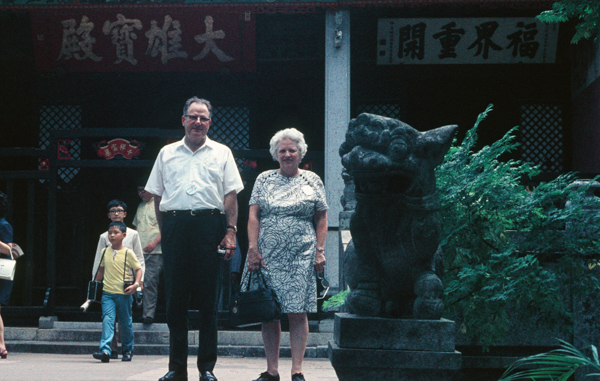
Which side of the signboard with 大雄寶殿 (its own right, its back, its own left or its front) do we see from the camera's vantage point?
front

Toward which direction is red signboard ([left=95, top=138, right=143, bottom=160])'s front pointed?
toward the camera

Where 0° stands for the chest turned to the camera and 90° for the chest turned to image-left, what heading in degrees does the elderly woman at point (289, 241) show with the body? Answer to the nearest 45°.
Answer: approximately 0°

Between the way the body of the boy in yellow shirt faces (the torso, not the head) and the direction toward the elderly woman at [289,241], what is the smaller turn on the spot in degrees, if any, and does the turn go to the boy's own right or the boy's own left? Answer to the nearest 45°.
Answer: approximately 45° to the boy's own left

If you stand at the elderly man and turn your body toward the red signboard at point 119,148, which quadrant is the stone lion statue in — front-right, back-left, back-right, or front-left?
back-right

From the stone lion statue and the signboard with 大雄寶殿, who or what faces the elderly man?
the signboard with 大雄寶殿

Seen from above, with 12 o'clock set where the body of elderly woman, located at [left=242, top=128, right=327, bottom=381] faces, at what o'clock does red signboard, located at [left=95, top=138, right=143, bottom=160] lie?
The red signboard is roughly at 5 o'clock from the elderly woman.

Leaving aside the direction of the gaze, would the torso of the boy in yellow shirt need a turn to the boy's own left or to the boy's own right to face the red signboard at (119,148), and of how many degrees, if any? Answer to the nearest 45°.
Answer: approximately 135° to the boy's own right

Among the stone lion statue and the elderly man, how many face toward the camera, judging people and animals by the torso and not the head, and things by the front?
2

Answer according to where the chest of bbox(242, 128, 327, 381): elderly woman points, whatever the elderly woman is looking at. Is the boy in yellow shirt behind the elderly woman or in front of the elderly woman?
behind

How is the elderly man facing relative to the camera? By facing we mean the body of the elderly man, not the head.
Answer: toward the camera

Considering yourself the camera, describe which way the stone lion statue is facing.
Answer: facing the viewer

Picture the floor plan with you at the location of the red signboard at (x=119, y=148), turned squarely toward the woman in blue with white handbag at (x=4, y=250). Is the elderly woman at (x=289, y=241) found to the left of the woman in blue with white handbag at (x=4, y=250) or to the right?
left
